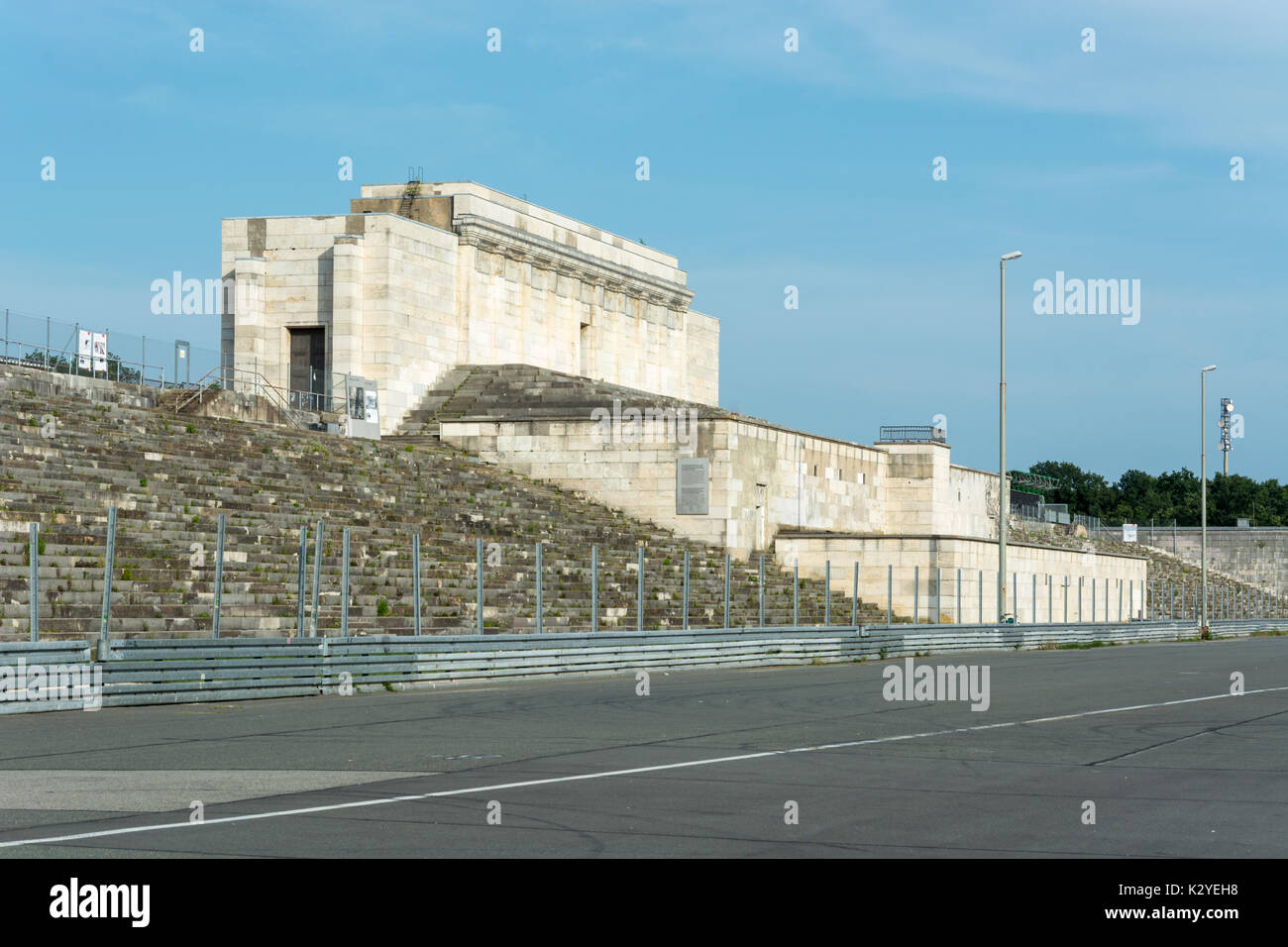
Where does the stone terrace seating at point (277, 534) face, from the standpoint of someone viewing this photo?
facing the viewer and to the right of the viewer
